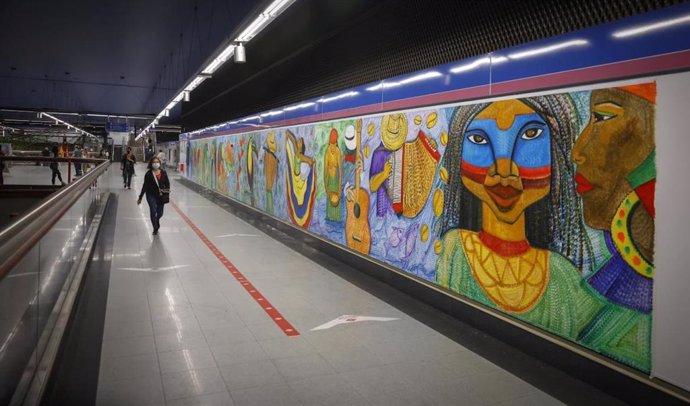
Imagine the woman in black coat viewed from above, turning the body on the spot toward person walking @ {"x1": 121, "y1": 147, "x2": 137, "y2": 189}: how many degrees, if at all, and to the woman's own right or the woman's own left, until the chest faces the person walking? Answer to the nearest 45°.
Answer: approximately 180°

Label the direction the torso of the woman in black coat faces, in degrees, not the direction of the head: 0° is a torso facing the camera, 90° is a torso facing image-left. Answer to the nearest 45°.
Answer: approximately 0°

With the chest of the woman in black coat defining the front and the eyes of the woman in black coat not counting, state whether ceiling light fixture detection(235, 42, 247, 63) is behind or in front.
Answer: in front
